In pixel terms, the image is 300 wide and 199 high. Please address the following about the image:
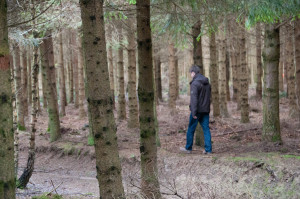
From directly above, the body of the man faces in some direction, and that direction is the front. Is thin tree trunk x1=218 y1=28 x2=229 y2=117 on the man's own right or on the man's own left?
on the man's own right

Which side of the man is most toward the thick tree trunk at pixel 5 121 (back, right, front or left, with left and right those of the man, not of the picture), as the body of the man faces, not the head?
left

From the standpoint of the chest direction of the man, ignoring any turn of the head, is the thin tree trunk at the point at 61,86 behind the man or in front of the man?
in front

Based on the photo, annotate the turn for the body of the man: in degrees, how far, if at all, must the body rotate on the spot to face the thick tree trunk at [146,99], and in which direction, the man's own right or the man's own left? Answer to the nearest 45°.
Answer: approximately 135° to the man's own left

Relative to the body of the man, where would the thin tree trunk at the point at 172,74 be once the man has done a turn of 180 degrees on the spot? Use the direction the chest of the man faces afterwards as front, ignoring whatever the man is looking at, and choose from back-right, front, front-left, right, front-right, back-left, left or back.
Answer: back-left

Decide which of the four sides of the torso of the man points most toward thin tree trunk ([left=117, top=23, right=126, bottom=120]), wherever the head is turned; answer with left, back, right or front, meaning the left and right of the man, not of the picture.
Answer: front

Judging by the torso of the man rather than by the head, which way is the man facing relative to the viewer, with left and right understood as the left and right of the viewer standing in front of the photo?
facing away from the viewer and to the left of the viewer

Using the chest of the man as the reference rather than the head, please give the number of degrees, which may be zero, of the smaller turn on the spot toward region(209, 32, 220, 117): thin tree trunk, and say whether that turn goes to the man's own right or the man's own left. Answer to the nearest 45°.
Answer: approximately 45° to the man's own right

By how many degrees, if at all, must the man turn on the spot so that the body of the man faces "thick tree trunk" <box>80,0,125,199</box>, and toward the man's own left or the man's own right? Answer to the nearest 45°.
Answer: approximately 135° to the man's own left

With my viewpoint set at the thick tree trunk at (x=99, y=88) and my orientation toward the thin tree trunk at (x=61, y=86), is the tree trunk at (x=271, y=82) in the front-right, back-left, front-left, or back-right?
front-right

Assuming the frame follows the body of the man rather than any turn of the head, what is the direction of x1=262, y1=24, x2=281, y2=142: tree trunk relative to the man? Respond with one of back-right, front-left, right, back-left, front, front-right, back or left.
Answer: back-right

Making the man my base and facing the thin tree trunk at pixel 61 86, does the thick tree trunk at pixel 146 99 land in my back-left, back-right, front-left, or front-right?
back-left

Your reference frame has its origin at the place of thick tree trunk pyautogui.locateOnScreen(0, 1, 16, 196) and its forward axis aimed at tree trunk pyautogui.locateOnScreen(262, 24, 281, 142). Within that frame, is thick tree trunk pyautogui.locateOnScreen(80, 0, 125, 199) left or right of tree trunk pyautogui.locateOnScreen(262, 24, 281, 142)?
right
